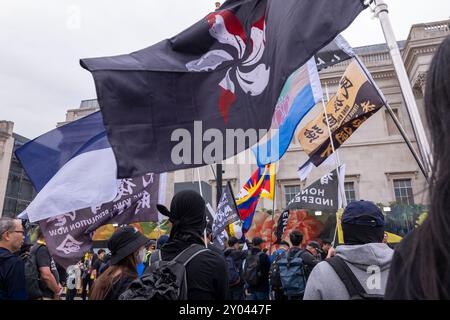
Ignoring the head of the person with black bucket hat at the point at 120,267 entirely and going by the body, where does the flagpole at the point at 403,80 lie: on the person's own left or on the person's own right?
on the person's own right

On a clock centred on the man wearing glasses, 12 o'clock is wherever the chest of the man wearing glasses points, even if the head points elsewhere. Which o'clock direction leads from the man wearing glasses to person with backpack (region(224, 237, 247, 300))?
The person with backpack is roughly at 11 o'clock from the man wearing glasses.

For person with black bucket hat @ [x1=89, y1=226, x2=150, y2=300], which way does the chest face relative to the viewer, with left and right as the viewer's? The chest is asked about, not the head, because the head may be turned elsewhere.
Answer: facing away from the viewer and to the right of the viewer

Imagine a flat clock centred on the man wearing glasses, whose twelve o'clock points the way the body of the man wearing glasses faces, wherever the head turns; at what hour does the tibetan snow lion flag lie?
The tibetan snow lion flag is roughly at 11 o'clock from the man wearing glasses.

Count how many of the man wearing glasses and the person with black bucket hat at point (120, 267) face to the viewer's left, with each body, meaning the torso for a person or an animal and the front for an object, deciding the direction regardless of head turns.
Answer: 0

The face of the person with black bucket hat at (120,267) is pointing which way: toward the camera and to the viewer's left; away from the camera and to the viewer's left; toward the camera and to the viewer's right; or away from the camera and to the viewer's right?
away from the camera and to the viewer's right

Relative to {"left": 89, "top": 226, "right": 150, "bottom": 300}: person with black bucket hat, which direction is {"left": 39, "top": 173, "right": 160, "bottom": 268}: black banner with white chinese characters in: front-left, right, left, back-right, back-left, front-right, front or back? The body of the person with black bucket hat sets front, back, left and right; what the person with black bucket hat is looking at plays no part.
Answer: front-left

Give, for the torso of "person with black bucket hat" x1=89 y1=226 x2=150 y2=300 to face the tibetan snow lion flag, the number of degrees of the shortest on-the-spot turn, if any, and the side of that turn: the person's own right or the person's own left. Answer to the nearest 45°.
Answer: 0° — they already face it

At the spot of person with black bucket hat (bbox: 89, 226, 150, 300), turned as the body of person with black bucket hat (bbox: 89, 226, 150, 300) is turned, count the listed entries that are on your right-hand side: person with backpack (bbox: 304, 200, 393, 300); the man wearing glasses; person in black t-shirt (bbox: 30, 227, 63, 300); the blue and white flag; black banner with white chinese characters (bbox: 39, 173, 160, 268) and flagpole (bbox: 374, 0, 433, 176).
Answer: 2

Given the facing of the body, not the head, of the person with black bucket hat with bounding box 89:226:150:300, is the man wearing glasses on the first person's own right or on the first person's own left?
on the first person's own left

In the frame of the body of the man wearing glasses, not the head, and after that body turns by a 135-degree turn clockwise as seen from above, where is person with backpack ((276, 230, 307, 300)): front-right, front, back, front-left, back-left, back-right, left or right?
back-left

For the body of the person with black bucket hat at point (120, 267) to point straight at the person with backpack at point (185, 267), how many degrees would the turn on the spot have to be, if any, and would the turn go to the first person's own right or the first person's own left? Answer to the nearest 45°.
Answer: approximately 90° to the first person's own right

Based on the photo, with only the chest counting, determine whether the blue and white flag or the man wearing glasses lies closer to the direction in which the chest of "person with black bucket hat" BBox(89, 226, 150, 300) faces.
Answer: the blue and white flag

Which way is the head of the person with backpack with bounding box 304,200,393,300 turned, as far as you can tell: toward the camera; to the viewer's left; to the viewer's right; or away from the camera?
away from the camera

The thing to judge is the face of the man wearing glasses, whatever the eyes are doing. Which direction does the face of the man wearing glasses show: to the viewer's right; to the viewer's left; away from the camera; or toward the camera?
to the viewer's right

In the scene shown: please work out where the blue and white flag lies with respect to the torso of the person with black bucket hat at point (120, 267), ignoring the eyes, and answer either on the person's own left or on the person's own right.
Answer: on the person's own left

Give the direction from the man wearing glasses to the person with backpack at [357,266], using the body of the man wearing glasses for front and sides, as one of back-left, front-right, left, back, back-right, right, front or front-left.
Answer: front-right

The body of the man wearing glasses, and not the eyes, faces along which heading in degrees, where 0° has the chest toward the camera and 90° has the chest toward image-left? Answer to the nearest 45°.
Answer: approximately 270°
